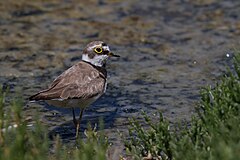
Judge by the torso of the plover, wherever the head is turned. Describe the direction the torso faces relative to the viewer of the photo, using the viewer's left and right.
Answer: facing to the right of the viewer
